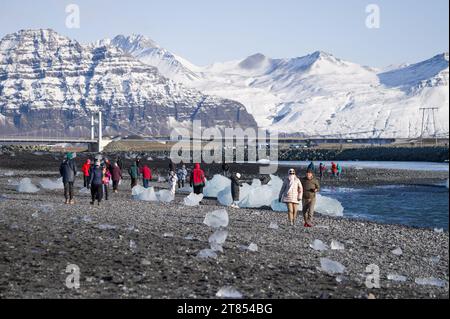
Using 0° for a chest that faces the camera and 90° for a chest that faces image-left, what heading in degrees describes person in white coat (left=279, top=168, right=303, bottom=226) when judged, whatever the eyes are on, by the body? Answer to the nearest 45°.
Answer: approximately 0°

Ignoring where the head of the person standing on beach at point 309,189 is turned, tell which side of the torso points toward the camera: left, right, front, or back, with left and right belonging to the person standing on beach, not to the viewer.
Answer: front

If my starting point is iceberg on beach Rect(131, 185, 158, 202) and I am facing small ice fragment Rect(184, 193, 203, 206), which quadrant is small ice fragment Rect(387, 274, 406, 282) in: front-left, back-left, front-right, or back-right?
front-right

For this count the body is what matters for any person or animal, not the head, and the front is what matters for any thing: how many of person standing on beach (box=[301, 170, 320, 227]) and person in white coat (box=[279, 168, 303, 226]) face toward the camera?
2

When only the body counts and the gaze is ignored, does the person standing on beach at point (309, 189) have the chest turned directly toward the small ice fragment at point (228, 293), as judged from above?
yes

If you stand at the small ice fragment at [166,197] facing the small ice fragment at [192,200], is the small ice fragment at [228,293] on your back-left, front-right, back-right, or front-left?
front-right

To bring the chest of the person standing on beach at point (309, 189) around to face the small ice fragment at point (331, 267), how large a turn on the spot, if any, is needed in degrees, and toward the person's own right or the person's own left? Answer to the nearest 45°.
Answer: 0° — they already face it

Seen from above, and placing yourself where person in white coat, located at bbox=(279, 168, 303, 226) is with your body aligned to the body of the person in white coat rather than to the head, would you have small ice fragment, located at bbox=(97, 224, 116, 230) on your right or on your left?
on your right

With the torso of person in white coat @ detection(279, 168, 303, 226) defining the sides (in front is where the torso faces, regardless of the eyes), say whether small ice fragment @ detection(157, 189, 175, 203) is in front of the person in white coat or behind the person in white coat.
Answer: behind

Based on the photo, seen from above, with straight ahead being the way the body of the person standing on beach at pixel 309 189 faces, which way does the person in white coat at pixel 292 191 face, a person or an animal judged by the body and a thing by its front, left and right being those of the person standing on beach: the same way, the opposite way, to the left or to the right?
the same way

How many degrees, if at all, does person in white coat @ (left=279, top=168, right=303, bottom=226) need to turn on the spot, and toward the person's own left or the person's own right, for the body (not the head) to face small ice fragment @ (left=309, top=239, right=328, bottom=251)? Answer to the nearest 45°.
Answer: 0° — they already face it

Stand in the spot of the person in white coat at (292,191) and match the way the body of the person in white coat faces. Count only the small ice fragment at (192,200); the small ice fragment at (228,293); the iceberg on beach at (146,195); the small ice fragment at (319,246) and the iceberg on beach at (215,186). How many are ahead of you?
2

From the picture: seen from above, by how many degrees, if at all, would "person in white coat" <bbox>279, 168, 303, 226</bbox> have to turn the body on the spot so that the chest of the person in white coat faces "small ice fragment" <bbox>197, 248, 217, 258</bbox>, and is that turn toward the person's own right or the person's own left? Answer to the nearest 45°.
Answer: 0° — they already face it

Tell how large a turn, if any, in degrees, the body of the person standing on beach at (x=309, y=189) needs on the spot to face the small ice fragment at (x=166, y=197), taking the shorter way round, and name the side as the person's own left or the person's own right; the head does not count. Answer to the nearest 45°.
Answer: approximately 135° to the person's own right
